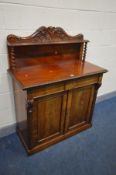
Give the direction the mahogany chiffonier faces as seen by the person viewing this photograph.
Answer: facing the viewer and to the right of the viewer
